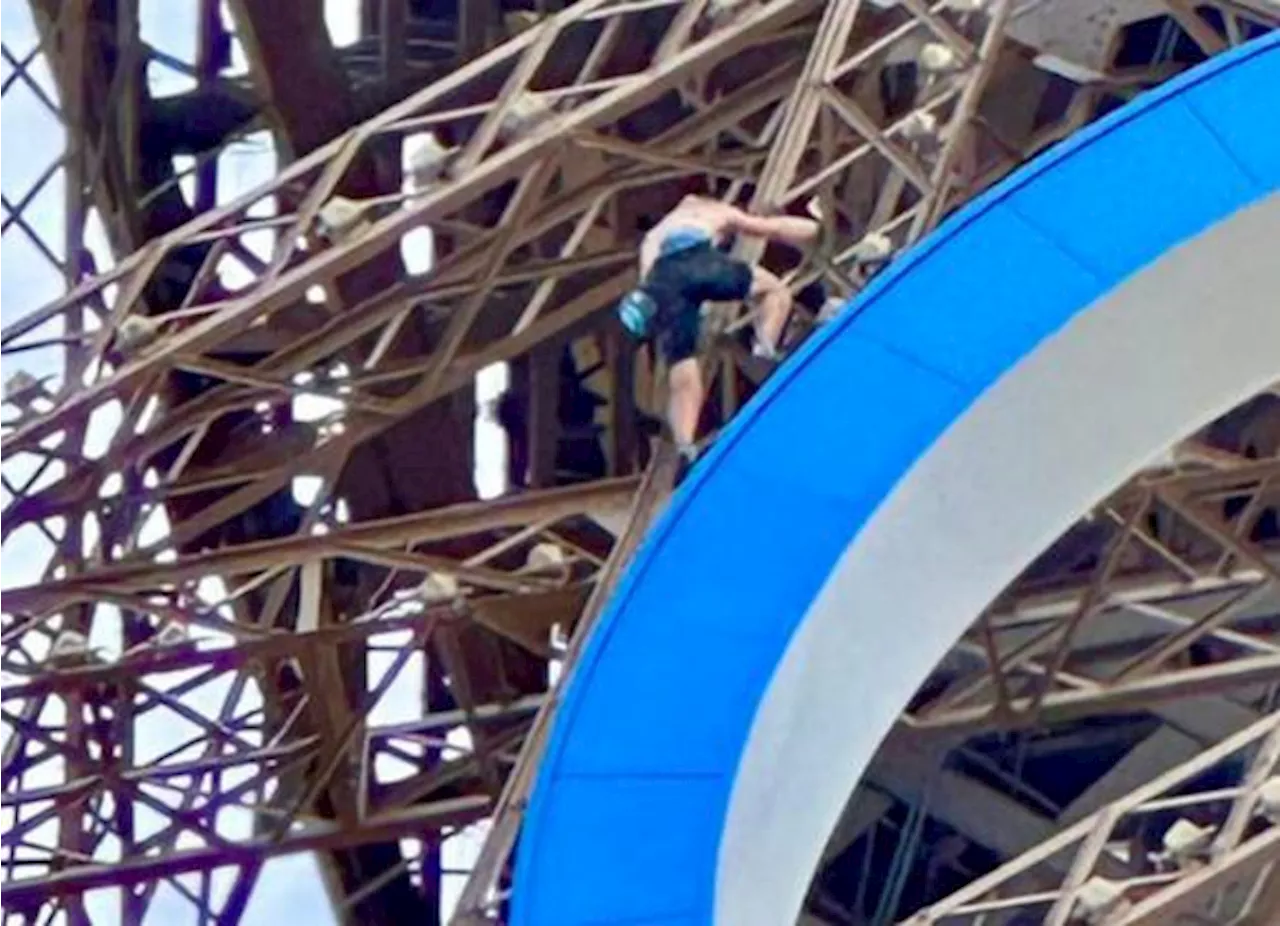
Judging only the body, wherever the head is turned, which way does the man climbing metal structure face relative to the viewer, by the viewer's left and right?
facing away from the viewer and to the right of the viewer
